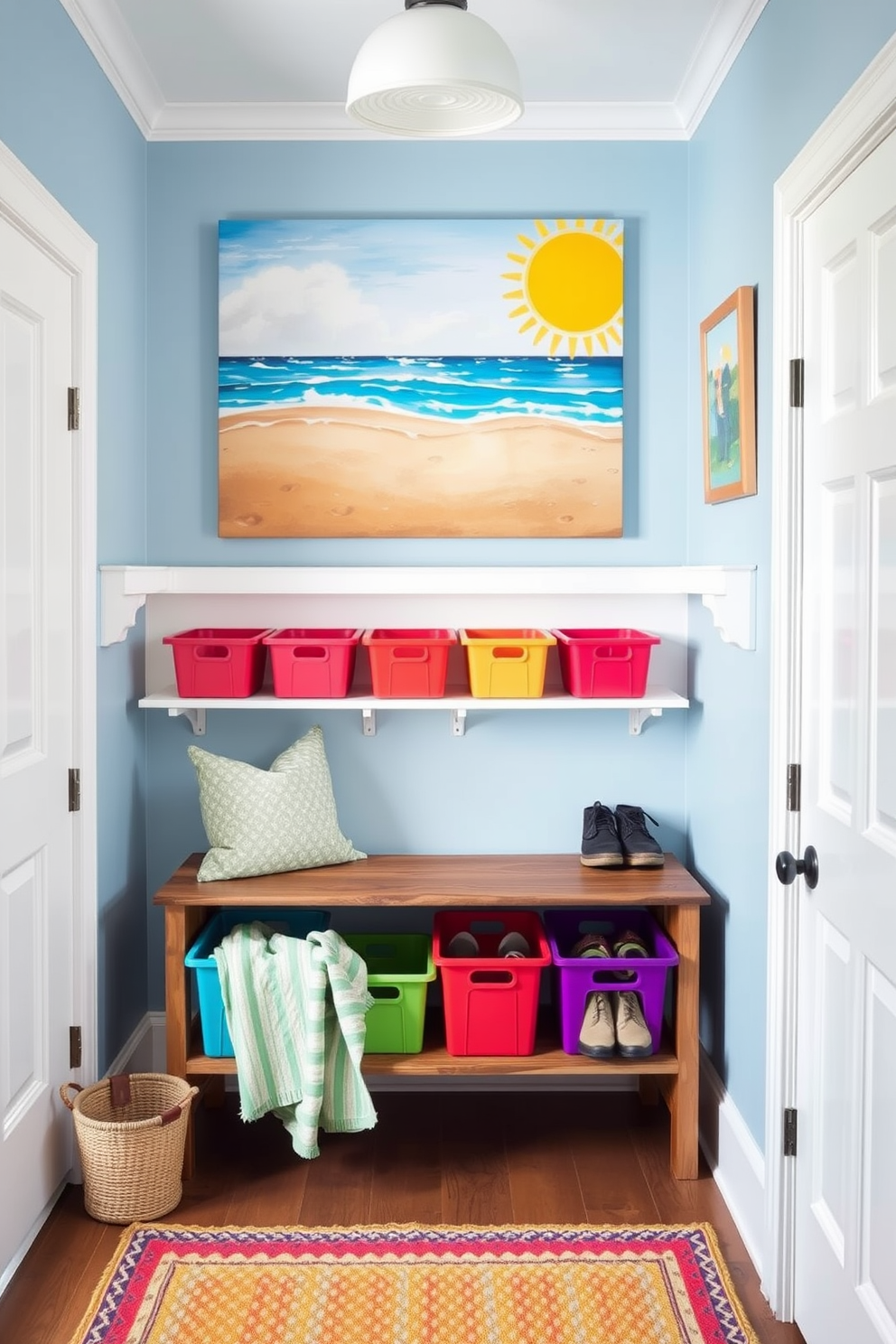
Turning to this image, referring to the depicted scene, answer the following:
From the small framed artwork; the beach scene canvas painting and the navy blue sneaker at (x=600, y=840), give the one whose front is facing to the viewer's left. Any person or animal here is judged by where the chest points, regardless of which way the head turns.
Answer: the small framed artwork

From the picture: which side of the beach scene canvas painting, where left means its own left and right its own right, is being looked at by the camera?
front

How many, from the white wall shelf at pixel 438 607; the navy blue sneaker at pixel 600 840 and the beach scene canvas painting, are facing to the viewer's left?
0

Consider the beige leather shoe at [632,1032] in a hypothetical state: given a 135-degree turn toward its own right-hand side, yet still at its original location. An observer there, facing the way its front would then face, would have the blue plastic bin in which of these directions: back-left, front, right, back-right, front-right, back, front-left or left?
front-left

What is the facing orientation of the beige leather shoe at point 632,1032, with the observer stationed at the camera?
facing the viewer

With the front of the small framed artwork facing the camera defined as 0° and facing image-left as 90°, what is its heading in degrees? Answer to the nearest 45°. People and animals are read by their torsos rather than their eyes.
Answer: approximately 90°

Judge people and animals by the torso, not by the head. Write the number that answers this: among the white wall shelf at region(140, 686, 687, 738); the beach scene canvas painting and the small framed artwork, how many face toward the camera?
2

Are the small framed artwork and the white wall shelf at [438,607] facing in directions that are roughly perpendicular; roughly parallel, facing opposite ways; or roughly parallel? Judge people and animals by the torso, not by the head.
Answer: roughly perpendicular

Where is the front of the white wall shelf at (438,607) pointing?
toward the camera
